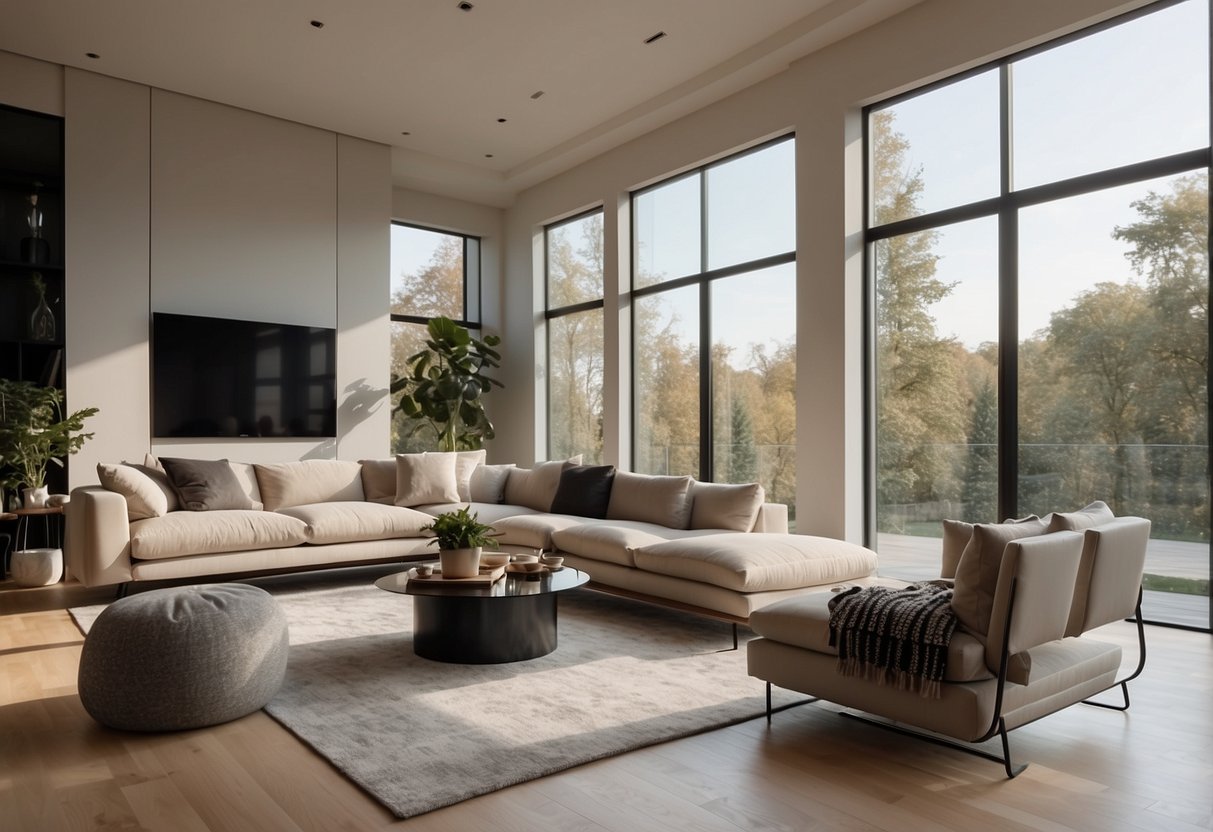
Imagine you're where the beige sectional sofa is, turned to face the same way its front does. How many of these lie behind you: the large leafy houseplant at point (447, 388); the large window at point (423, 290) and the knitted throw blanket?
2

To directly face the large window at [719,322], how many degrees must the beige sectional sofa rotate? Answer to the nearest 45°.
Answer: approximately 135° to its left

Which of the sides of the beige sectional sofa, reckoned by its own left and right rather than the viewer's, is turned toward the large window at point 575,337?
back

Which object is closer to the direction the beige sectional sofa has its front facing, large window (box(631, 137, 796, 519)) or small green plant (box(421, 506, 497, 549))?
the small green plant

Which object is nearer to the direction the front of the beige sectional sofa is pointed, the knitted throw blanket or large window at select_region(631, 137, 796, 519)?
the knitted throw blanket

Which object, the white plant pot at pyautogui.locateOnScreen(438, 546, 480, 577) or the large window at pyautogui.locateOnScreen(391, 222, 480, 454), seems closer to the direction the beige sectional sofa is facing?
the white plant pot

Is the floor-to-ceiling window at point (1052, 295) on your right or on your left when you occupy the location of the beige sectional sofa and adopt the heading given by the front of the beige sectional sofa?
on your left

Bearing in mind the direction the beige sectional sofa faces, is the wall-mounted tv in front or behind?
behind

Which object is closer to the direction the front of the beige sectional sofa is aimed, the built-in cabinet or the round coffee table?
the round coffee table

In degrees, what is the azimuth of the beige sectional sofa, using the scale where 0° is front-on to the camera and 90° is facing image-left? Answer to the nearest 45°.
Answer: approximately 0°

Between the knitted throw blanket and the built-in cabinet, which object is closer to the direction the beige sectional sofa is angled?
the knitted throw blanket

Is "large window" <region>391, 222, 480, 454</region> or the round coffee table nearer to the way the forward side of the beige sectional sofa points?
the round coffee table

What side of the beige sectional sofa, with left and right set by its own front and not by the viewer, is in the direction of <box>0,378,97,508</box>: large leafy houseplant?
right

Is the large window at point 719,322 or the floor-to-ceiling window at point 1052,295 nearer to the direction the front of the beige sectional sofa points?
the floor-to-ceiling window
